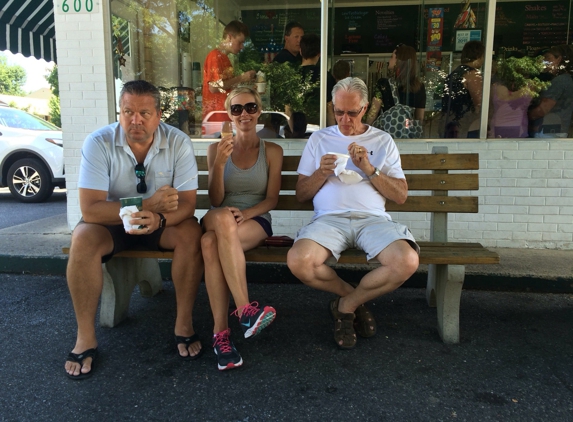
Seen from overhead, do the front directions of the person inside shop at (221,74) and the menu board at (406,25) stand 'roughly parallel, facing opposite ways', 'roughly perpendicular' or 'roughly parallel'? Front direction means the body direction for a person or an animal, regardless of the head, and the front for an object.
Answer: roughly perpendicular

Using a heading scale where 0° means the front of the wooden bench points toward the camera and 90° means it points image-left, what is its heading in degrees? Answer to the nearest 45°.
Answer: approximately 0°

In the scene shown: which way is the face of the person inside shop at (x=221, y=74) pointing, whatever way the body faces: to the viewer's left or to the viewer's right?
to the viewer's right

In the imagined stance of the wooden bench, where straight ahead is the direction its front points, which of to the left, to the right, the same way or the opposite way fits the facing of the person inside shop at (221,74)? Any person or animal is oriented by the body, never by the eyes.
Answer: to the left

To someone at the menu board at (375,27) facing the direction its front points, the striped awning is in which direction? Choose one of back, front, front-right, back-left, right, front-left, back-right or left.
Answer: right

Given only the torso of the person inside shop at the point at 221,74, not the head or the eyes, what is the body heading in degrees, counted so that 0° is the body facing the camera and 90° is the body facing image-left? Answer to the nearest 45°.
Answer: approximately 270°

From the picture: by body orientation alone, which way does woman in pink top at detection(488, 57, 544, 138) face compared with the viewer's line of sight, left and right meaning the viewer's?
facing away from the viewer

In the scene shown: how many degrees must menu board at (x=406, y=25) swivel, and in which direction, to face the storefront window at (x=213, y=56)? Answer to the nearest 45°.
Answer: approximately 45° to its right
